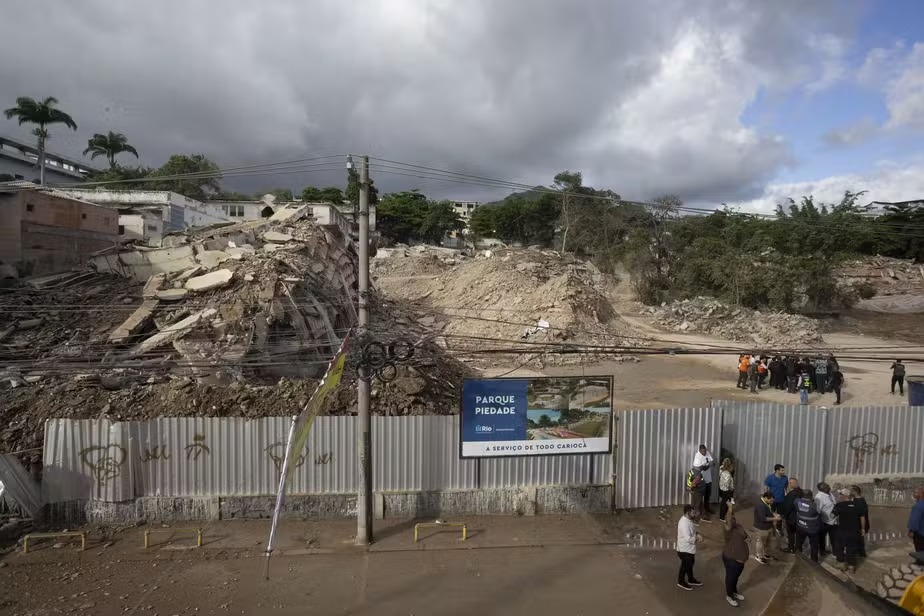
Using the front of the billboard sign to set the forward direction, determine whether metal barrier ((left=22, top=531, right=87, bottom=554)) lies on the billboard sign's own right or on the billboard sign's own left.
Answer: on the billboard sign's own right

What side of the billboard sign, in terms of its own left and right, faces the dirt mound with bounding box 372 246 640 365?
back

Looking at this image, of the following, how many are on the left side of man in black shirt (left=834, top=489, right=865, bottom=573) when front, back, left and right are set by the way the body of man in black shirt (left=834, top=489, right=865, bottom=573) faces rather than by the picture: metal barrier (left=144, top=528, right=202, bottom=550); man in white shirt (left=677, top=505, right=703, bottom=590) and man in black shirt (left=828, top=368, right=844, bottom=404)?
2

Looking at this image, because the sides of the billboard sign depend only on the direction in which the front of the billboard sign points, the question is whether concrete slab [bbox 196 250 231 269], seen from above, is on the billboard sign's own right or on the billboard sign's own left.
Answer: on the billboard sign's own right

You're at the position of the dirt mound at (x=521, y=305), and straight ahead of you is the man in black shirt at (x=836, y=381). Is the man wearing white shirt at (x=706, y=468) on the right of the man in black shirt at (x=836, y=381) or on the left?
right

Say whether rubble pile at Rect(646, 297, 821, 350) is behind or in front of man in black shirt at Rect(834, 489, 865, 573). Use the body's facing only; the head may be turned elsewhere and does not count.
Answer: in front

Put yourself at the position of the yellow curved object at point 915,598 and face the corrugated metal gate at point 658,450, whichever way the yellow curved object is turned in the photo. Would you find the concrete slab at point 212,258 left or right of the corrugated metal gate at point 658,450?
left

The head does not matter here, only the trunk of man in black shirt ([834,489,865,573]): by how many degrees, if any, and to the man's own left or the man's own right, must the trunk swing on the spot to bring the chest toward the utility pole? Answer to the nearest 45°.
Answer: approximately 90° to the man's own left

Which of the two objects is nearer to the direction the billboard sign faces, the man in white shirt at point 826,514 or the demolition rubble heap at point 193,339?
the man in white shirt
